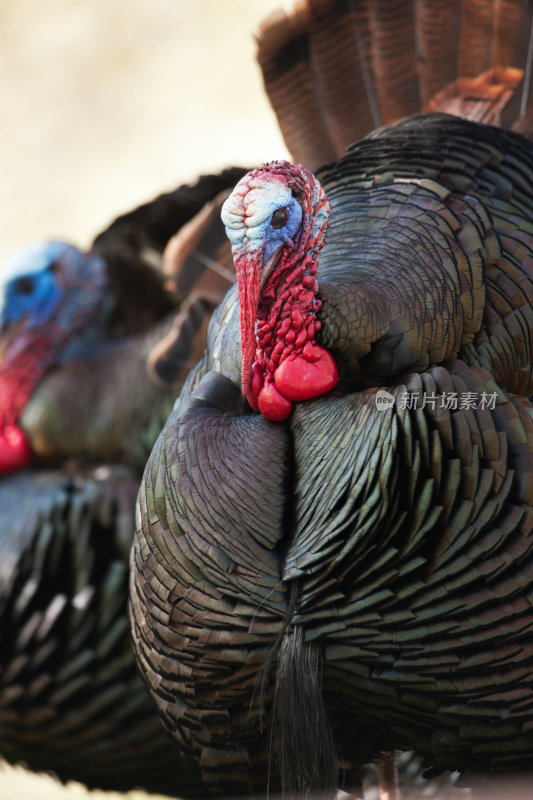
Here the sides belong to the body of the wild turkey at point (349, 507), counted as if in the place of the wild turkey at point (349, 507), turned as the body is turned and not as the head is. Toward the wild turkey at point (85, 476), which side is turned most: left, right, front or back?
right

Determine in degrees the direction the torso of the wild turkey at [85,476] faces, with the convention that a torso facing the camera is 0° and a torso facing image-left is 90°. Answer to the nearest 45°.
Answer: approximately 45°

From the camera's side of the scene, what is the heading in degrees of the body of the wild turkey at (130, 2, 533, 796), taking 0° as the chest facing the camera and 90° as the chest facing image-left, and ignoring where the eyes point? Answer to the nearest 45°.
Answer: approximately 45°

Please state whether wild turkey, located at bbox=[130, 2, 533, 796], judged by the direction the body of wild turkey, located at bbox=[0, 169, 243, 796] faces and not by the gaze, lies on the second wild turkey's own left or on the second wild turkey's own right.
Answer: on the second wild turkey's own left
